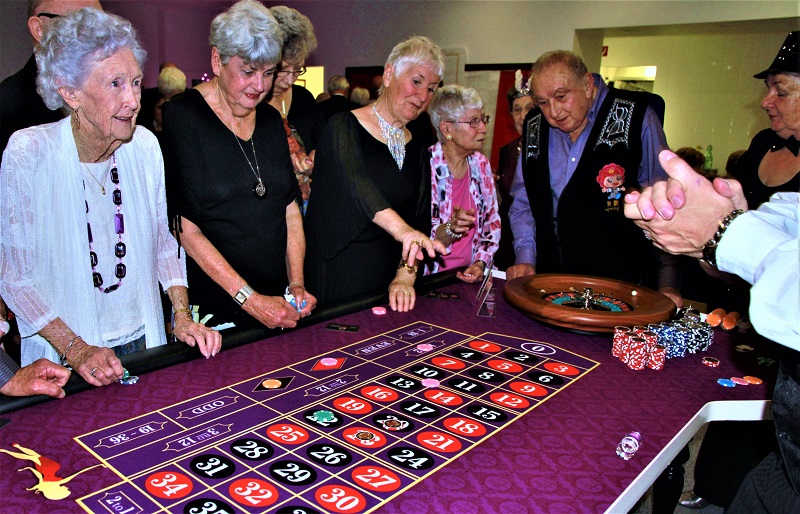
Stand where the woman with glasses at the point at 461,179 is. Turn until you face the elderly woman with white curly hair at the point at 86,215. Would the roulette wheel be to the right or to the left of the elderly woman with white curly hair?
left

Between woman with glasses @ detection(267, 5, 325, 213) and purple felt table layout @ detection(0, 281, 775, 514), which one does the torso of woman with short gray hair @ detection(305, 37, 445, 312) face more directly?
the purple felt table layout

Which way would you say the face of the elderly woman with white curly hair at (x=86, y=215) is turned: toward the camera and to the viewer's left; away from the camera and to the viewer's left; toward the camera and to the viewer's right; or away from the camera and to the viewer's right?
toward the camera and to the viewer's right

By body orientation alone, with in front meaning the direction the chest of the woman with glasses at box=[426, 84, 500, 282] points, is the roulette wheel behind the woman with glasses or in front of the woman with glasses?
in front

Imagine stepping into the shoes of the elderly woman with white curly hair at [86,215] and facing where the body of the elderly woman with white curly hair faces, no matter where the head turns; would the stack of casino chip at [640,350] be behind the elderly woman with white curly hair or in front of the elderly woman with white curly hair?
in front

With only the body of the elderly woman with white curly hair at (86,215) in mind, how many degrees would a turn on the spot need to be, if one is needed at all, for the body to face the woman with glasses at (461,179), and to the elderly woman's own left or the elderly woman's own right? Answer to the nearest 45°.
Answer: approximately 90° to the elderly woman's own left

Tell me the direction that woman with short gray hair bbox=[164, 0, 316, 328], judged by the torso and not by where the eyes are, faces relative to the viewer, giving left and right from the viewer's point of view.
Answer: facing the viewer and to the right of the viewer

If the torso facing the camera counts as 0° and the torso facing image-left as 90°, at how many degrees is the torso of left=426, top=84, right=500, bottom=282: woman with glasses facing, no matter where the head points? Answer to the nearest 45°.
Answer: approximately 315°

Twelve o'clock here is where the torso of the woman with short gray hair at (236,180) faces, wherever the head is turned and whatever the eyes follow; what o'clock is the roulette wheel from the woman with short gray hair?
The roulette wheel is roughly at 11 o'clock from the woman with short gray hair.

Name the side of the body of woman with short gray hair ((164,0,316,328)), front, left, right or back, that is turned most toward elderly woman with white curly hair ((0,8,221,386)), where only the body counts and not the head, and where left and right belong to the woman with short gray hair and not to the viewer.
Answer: right

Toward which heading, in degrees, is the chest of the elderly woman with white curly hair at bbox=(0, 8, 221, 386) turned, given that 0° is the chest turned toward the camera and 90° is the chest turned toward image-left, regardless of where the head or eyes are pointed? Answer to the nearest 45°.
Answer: approximately 315°

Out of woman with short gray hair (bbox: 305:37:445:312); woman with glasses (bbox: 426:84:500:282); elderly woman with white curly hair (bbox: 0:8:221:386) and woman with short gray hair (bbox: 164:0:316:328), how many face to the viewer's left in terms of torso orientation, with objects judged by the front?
0

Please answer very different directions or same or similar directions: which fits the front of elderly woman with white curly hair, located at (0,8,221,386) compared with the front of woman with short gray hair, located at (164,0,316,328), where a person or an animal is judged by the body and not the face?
same or similar directions

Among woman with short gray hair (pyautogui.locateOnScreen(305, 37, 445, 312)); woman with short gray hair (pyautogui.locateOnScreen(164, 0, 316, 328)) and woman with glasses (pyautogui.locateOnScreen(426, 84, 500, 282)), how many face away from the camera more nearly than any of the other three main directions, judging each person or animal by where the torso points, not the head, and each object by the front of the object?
0

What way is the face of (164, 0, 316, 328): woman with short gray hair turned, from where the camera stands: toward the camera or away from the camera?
toward the camera

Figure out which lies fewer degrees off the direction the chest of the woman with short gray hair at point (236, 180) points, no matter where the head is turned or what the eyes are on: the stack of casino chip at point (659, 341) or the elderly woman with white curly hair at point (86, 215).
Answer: the stack of casino chip

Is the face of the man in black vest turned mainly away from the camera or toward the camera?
toward the camera

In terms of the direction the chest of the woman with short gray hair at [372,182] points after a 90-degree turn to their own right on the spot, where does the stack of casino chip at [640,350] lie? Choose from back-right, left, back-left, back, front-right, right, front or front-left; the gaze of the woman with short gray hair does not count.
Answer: left
